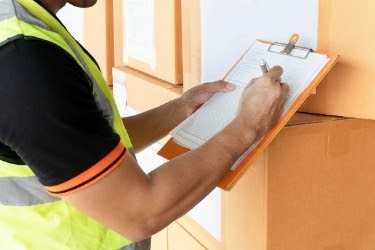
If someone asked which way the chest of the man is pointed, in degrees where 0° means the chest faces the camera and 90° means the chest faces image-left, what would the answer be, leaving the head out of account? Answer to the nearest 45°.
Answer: approximately 270°
